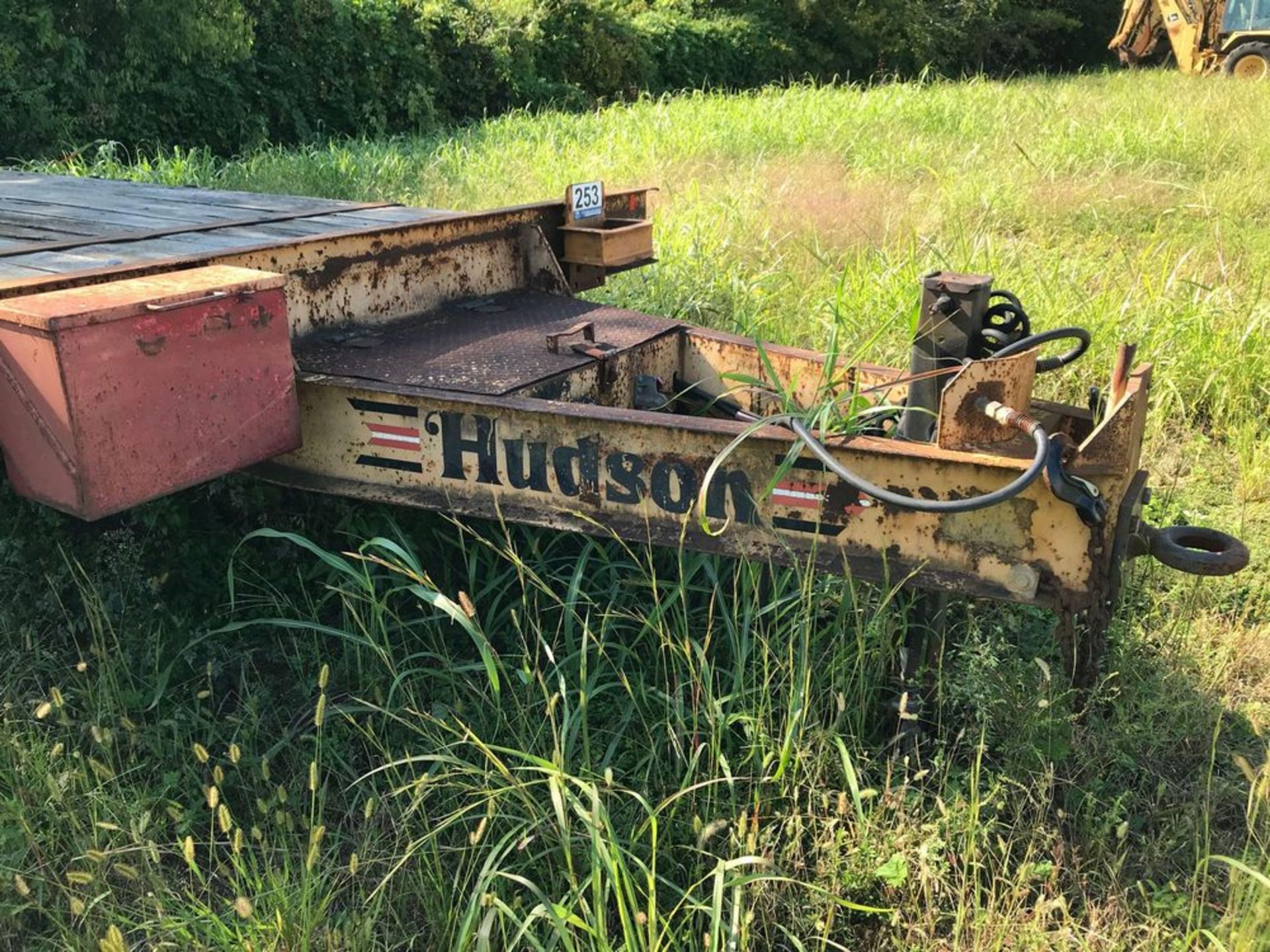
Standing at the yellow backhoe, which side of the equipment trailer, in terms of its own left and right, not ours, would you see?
left

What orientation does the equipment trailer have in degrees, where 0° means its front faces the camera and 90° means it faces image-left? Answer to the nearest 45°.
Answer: approximately 315°

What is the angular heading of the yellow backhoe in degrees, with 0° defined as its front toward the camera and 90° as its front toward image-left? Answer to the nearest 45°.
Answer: approximately 270°
